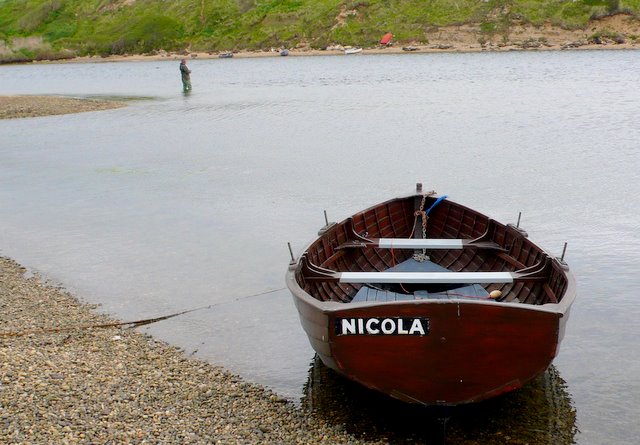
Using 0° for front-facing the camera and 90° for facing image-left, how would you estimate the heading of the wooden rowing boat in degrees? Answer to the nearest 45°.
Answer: approximately 180°
